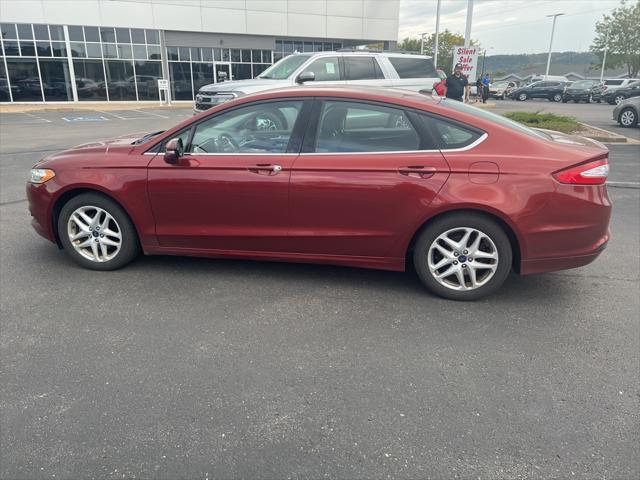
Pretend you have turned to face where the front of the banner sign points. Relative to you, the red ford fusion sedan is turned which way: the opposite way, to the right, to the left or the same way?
to the right

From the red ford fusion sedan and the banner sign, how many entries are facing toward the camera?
1

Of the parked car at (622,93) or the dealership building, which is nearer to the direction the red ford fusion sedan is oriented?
the dealership building

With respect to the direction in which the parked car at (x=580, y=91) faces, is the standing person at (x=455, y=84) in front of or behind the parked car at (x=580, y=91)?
in front

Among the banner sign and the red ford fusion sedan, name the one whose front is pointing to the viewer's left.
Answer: the red ford fusion sedan

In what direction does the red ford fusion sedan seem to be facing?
to the viewer's left

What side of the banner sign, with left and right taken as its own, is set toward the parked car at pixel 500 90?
back

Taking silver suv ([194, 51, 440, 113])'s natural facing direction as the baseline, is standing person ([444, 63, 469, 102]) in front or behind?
behind

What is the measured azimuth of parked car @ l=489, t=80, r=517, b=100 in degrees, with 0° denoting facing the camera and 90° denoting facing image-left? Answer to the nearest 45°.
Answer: approximately 45°

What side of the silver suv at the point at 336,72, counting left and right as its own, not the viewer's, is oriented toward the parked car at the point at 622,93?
back

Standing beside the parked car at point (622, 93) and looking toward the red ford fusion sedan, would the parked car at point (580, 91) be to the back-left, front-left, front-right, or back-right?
back-right
